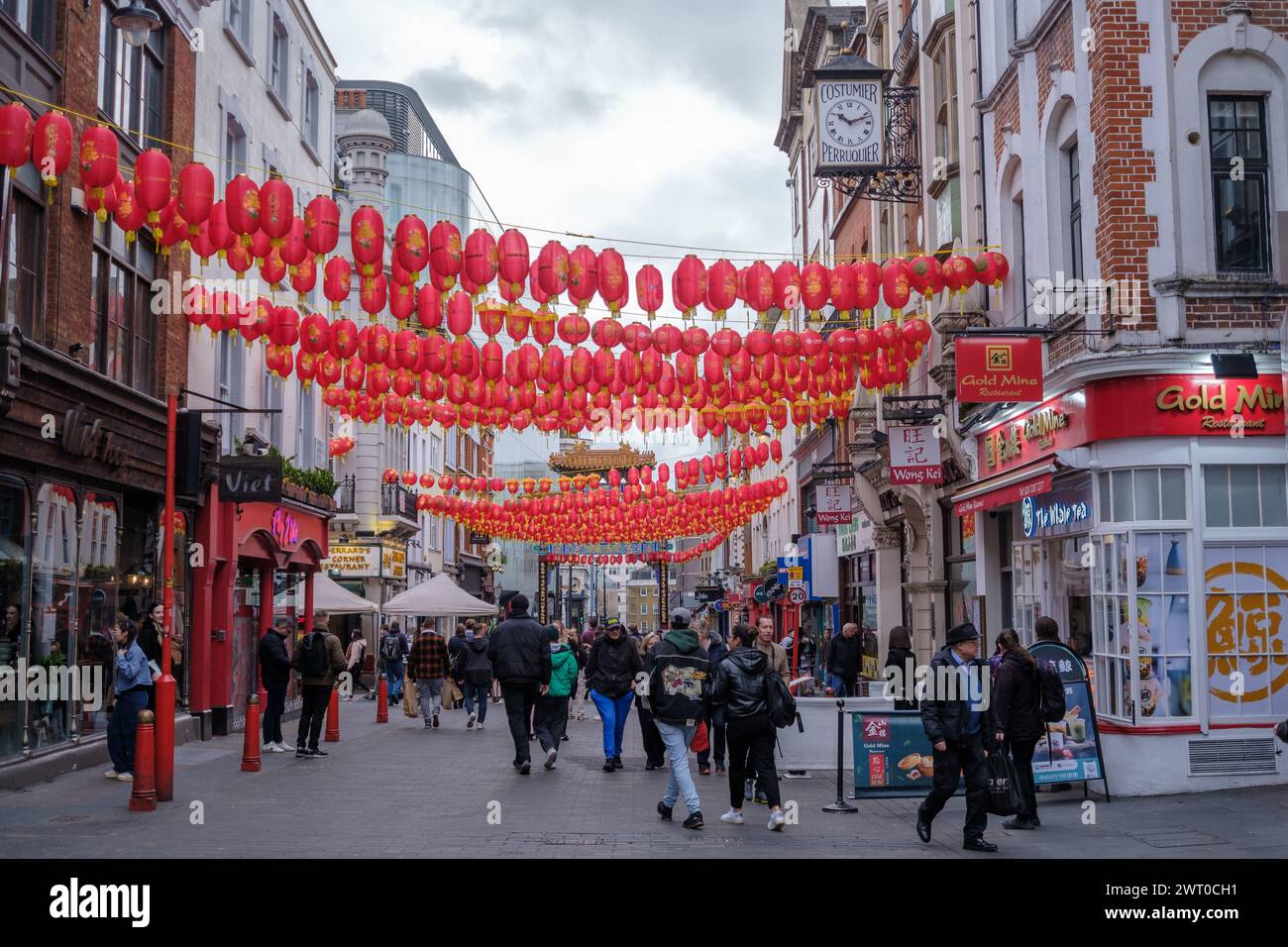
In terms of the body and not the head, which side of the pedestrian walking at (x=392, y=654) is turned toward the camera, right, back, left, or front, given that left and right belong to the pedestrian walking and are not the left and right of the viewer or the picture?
back

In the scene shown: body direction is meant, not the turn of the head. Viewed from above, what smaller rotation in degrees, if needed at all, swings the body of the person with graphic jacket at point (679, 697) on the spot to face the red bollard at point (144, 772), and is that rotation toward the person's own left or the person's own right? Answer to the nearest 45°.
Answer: approximately 90° to the person's own left

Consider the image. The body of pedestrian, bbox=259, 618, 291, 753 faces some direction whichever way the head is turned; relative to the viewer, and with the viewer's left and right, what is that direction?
facing to the right of the viewer

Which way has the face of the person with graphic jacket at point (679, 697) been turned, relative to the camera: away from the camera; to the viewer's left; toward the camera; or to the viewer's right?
away from the camera

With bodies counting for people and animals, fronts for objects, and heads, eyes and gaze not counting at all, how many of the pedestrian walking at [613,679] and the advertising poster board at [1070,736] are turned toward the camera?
2

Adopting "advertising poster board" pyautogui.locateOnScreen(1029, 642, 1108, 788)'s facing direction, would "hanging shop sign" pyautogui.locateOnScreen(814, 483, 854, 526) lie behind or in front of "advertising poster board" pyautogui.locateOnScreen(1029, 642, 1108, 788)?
behind

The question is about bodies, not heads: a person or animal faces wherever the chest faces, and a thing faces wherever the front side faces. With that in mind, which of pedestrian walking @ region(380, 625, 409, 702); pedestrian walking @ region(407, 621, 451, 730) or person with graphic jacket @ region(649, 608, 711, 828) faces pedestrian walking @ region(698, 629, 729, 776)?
the person with graphic jacket

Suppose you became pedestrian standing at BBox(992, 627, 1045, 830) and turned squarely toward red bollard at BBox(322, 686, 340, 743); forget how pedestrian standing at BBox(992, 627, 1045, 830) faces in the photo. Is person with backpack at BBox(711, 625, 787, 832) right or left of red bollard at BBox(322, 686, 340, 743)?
left

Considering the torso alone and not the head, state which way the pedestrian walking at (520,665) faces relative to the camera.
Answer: away from the camera
